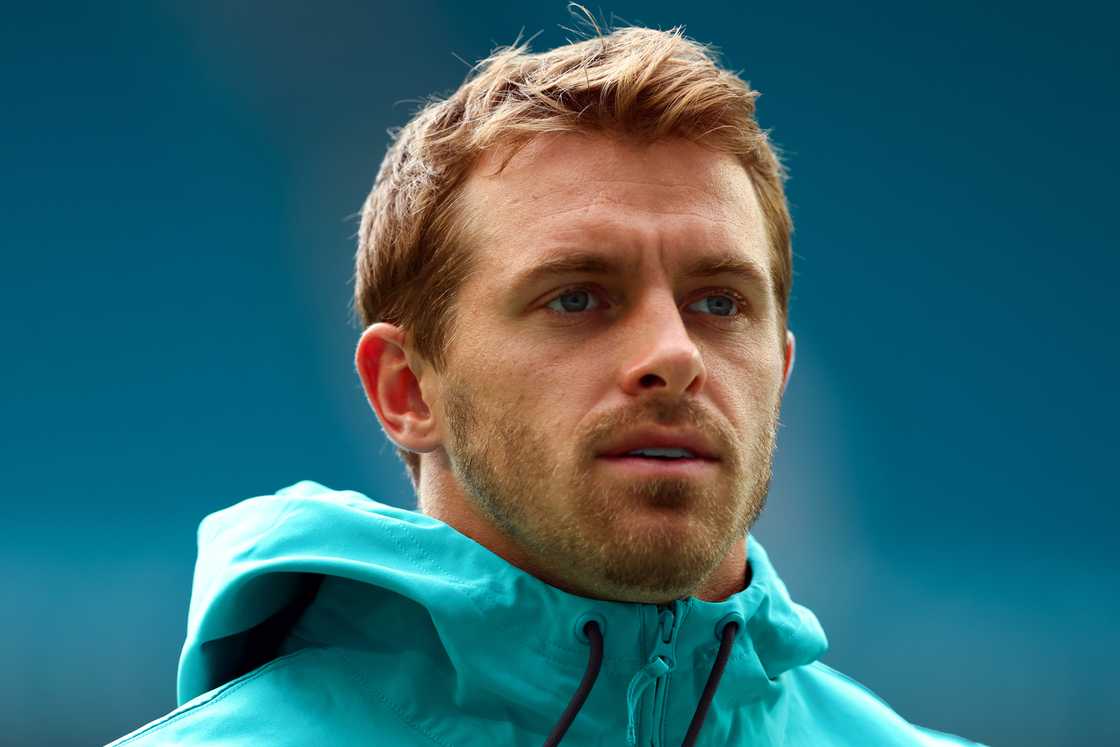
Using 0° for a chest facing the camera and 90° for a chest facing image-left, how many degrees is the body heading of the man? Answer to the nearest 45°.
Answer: approximately 315°
